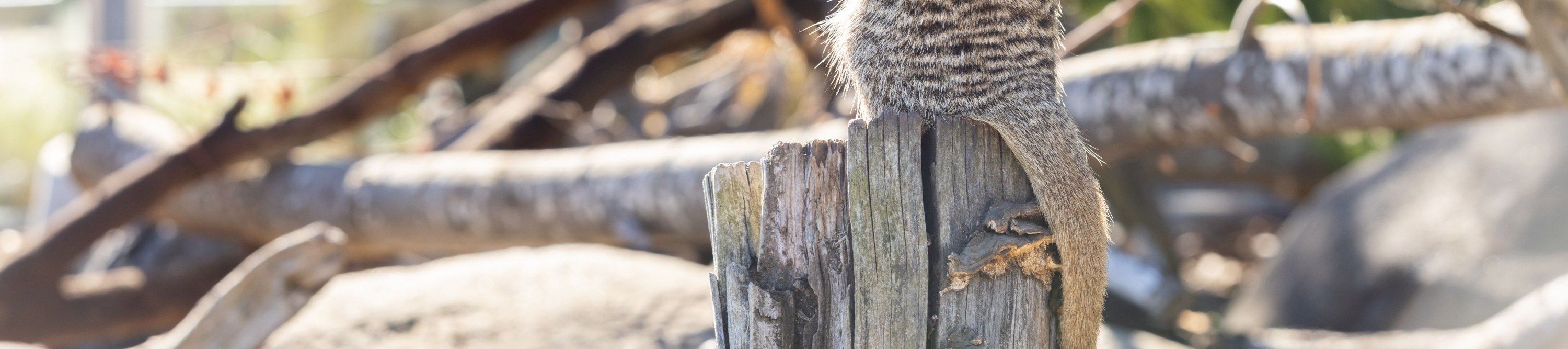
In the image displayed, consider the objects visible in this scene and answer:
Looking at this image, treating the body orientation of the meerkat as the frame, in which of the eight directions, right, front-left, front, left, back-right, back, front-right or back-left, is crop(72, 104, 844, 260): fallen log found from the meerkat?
front

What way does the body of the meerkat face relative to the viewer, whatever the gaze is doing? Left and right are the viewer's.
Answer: facing away from the viewer and to the left of the viewer

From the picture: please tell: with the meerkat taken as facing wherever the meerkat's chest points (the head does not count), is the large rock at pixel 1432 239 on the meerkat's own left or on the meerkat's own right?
on the meerkat's own right

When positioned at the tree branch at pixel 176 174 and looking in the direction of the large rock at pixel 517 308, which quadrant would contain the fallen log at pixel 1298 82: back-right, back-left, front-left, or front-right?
front-left

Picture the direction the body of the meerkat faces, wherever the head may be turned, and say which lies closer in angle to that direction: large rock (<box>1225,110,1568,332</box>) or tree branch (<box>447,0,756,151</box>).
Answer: the tree branch

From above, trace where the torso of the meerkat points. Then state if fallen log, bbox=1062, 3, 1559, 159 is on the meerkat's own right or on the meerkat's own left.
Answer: on the meerkat's own right

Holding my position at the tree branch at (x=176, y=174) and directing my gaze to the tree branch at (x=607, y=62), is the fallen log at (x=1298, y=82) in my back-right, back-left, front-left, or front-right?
front-right
